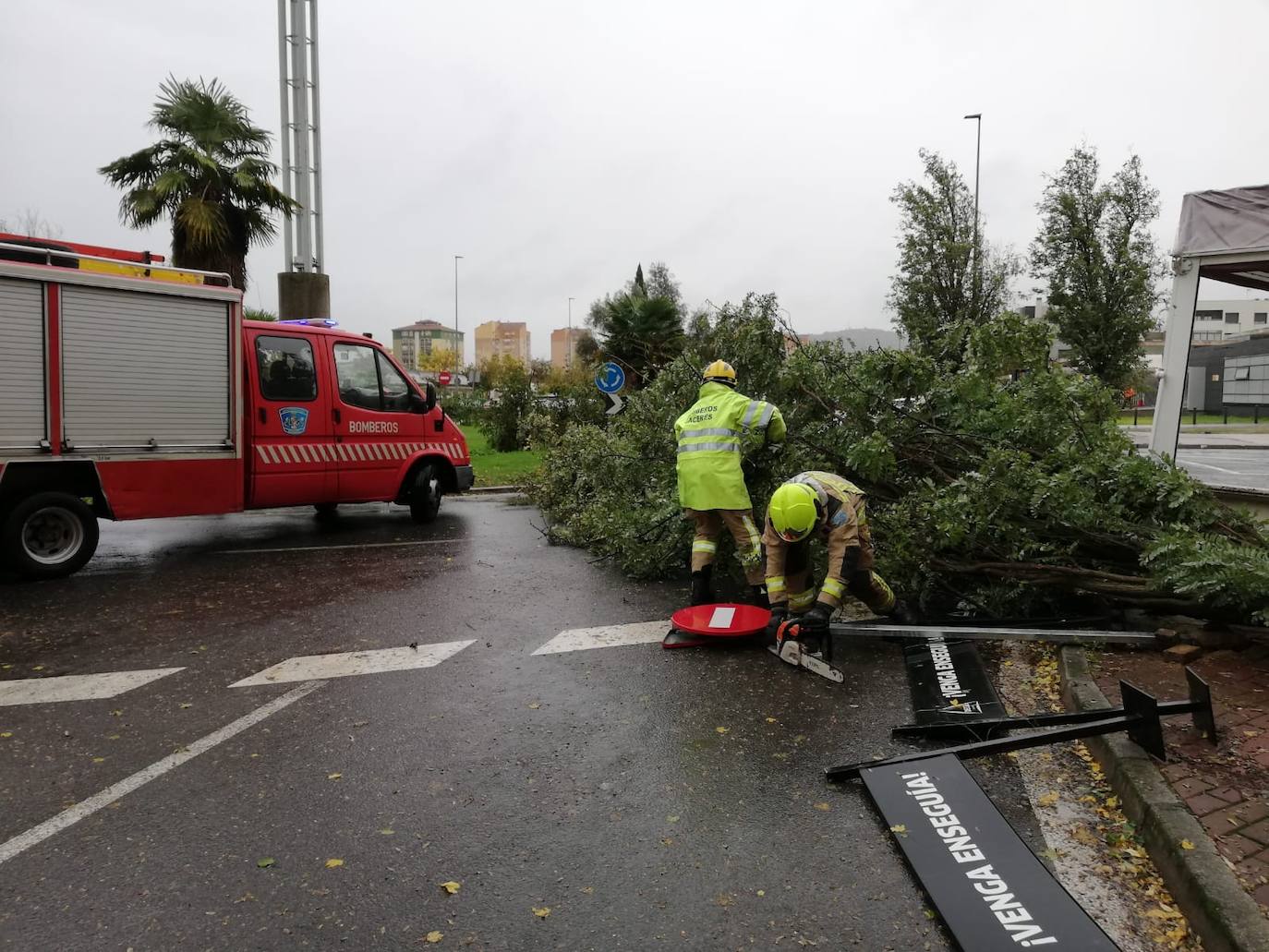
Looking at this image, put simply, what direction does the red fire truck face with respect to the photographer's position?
facing away from the viewer and to the right of the viewer

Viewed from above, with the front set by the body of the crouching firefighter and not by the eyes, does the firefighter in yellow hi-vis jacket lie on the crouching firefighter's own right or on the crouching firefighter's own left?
on the crouching firefighter's own right

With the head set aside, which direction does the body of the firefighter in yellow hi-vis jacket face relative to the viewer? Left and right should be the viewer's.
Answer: facing away from the viewer and to the right of the viewer

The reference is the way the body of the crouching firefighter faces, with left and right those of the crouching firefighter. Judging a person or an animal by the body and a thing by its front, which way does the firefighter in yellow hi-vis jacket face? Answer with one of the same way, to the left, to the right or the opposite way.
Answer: the opposite way

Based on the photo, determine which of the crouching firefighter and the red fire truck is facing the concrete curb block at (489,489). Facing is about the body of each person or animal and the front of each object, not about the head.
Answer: the red fire truck

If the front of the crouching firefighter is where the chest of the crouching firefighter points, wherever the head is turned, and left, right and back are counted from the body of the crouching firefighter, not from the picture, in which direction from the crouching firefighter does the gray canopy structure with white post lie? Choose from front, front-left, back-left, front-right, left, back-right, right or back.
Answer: back

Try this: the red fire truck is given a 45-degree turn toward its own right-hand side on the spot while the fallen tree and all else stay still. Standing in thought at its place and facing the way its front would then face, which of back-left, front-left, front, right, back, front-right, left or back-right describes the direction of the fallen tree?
front-right

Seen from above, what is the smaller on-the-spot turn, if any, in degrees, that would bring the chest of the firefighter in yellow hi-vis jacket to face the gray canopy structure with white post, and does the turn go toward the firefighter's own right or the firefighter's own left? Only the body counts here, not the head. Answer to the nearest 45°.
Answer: approximately 45° to the firefighter's own right

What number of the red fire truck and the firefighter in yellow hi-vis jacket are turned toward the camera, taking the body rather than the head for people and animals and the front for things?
0

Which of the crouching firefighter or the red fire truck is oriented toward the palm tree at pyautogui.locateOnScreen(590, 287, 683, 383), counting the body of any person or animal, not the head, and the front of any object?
the red fire truck

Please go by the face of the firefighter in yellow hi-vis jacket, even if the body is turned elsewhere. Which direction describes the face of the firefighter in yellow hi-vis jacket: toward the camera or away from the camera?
away from the camera

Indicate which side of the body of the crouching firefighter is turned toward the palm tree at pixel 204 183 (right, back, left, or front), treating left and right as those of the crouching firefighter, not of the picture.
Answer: right
